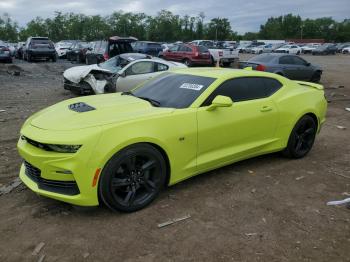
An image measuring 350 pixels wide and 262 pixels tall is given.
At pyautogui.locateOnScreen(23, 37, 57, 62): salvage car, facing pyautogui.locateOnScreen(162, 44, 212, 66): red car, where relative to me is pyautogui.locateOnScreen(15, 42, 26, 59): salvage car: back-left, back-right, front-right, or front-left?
back-left

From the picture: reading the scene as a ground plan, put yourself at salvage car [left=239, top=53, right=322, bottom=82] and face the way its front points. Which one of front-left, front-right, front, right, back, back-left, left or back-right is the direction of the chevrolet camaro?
back-right

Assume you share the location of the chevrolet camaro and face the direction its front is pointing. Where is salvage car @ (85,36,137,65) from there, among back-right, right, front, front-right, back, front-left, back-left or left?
back-right

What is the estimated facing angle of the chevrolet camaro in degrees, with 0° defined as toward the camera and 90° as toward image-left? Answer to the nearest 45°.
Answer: approximately 45°

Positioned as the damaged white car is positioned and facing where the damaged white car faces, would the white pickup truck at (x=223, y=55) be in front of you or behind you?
behind

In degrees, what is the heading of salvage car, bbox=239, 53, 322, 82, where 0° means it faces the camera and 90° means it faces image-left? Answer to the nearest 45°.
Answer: approximately 225°

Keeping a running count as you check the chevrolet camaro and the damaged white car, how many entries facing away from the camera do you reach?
0

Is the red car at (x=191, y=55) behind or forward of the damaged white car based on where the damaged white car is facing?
behind

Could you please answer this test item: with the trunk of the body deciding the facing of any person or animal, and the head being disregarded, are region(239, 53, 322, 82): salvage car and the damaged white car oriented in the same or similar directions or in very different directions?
very different directions

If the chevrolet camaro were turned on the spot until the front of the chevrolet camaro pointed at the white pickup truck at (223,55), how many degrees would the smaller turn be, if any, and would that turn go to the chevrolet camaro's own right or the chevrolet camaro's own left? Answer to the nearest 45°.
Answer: approximately 135° to the chevrolet camaro's own right

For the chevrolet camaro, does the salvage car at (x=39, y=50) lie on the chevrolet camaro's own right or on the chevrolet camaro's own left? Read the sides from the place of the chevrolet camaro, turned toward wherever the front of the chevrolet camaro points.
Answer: on the chevrolet camaro's own right

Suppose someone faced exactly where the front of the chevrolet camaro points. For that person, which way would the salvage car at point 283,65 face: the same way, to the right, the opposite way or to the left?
the opposite way

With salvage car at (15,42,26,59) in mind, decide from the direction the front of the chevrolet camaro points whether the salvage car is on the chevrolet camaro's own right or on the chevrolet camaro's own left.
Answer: on the chevrolet camaro's own right
